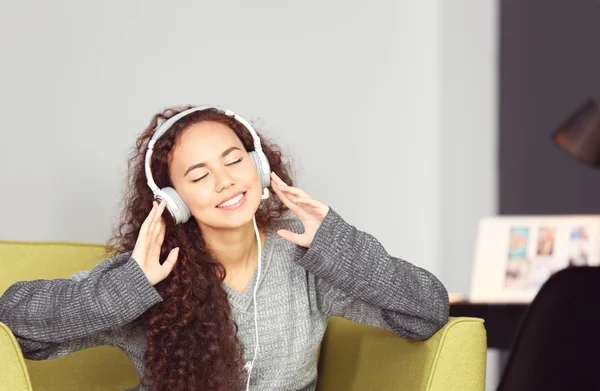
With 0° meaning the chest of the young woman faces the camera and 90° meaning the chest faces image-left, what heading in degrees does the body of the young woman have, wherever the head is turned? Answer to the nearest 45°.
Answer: approximately 0°
